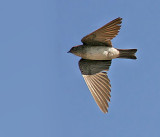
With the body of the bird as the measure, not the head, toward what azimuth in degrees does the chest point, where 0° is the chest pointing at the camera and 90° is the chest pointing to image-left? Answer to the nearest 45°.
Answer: approximately 90°
